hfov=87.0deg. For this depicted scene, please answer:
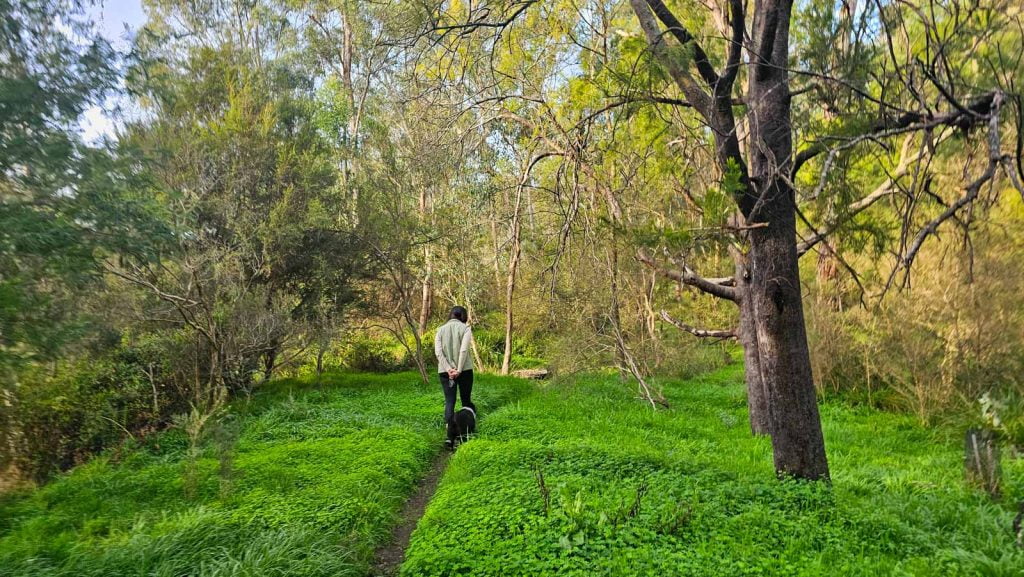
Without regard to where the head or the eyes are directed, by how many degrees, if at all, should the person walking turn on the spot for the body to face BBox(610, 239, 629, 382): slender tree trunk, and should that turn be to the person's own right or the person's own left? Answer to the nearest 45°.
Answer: approximately 45° to the person's own right

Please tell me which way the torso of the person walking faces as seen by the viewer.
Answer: away from the camera

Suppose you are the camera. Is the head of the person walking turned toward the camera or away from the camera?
away from the camera

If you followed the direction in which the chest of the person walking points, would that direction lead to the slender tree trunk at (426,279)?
yes
